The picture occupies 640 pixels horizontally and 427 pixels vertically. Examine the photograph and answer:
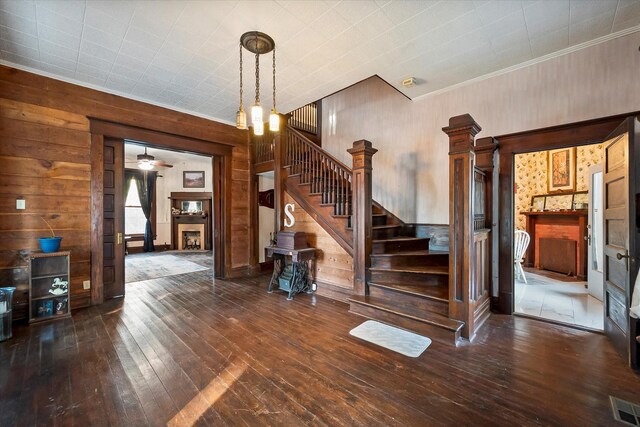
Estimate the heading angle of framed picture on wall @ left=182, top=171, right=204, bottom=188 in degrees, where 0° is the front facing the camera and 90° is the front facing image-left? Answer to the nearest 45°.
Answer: approximately 0°

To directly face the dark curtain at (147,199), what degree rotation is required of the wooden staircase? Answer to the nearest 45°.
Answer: approximately 90° to its right

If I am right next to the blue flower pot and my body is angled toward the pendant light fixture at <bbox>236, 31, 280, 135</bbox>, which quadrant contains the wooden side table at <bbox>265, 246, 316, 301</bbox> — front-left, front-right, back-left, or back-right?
front-left

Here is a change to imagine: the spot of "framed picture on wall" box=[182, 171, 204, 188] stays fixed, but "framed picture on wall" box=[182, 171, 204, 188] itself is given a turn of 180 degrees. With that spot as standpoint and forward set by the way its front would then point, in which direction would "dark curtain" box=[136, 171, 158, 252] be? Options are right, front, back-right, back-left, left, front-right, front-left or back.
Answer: left

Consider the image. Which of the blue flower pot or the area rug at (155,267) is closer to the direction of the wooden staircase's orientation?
the blue flower pot

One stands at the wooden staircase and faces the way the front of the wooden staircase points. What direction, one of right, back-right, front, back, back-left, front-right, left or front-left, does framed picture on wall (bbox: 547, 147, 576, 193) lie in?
back

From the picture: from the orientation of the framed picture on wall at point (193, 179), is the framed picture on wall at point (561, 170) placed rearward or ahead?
ahead

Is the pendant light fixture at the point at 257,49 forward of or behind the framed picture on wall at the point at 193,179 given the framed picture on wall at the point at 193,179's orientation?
forward

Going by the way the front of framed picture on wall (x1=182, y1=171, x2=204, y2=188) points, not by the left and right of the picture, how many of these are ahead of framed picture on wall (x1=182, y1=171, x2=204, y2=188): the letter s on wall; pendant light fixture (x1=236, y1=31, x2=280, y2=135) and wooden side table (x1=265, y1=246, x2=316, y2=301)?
3

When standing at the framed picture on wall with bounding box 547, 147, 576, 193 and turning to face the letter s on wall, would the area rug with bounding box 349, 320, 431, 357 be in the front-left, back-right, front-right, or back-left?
front-left

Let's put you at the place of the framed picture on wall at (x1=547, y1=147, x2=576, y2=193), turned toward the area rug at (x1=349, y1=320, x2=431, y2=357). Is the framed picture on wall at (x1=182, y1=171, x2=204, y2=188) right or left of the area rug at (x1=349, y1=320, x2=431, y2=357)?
right

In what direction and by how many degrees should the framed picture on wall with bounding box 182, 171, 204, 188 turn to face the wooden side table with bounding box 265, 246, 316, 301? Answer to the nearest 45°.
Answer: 0° — it already faces it

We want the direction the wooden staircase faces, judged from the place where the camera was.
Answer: facing the viewer and to the left of the viewer

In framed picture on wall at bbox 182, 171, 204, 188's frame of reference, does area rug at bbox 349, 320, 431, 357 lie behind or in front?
in front
